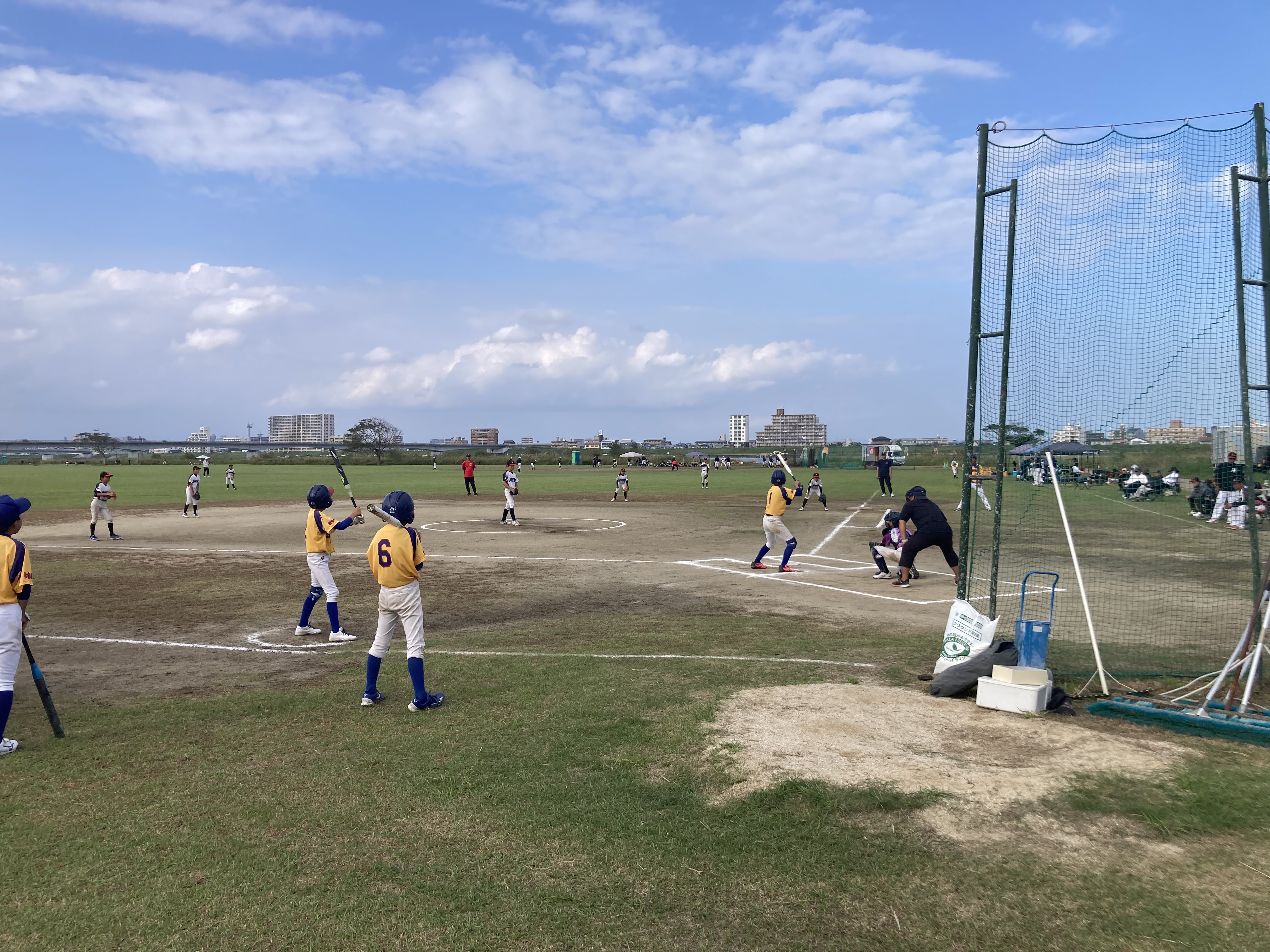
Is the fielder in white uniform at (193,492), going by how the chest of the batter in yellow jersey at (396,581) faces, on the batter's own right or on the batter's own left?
on the batter's own left

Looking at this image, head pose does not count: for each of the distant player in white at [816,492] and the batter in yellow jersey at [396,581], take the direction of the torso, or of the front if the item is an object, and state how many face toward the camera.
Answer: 1

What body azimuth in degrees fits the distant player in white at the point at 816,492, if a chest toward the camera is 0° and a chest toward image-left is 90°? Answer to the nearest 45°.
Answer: approximately 0°

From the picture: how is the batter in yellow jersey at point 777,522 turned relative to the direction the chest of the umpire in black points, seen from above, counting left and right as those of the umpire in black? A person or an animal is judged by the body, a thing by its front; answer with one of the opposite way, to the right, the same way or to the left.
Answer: to the right

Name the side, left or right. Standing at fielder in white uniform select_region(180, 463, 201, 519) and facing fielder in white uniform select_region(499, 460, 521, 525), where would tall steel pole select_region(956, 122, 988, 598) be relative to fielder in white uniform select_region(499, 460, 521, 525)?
right

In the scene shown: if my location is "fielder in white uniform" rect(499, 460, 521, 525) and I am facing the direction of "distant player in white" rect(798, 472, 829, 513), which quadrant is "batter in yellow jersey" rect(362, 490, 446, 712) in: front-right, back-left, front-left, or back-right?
back-right

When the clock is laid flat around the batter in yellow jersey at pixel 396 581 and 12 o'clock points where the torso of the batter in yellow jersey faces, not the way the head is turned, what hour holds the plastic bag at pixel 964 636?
The plastic bag is roughly at 2 o'clock from the batter in yellow jersey.

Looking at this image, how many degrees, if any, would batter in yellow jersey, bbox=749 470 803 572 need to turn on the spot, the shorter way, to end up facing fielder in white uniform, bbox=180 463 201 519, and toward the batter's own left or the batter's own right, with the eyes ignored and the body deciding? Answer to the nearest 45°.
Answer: approximately 90° to the batter's own left

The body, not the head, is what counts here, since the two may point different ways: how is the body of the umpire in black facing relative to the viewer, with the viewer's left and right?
facing away from the viewer and to the left of the viewer

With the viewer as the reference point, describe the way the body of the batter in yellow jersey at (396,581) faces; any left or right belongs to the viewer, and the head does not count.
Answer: facing away from the viewer and to the right of the viewer

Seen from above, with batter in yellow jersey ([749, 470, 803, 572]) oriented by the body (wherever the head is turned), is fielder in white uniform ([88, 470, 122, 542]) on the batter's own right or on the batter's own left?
on the batter's own left

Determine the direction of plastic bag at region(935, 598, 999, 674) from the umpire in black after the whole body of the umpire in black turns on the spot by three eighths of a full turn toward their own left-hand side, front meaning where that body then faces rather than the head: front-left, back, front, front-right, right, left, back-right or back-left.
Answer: front

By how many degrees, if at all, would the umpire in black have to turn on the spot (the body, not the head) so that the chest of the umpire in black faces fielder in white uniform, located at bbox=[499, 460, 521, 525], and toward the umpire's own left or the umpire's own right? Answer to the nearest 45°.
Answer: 0° — they already face them
